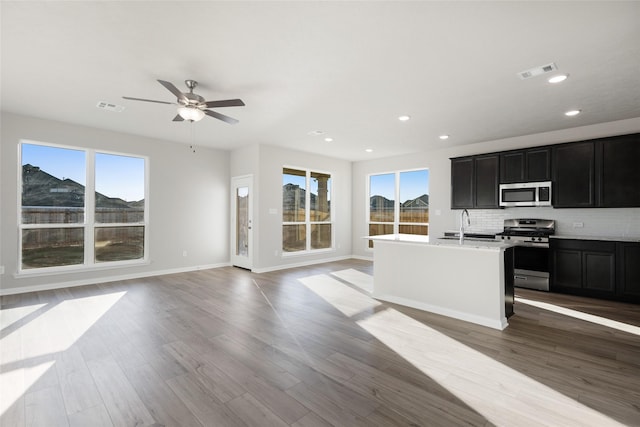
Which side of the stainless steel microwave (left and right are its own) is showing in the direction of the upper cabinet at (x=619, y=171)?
left

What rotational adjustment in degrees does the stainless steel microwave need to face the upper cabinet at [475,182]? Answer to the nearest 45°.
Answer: approximately 90° to its right

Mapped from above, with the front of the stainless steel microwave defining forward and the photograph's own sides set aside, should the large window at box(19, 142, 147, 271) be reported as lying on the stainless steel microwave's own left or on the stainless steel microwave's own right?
on the stainless steel microwave's own right

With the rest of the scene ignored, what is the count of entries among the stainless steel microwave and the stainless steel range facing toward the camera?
2

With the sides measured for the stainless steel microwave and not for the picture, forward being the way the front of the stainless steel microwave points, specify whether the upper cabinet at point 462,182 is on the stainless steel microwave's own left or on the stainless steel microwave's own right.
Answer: on the stainless steel microwave's own right

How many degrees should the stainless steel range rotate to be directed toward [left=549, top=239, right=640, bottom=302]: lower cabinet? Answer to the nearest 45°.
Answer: approximately 90° to its left

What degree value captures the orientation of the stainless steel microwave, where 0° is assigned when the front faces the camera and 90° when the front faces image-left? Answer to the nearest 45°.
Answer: approximately 0°

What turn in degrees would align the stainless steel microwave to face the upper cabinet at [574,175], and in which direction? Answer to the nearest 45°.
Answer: approximately 90° to its left
